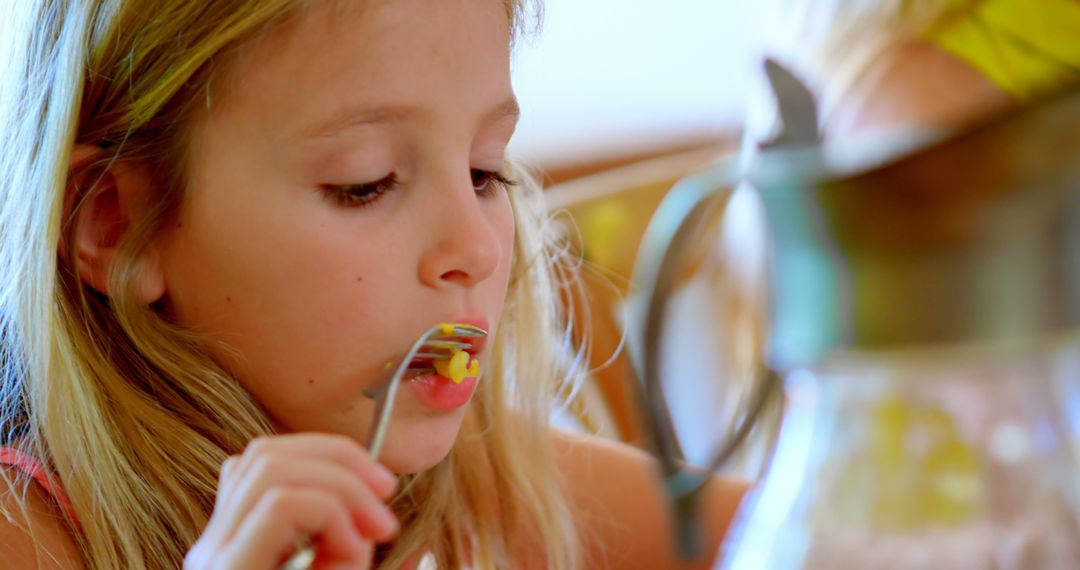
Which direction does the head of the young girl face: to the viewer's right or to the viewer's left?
to the viewer's right

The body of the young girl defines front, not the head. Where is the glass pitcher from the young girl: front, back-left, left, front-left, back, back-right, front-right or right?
front

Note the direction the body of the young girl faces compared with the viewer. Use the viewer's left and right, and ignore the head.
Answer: facing the viewer and to the right of the viewer
